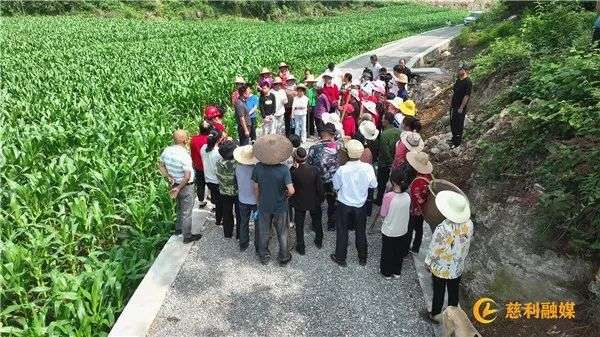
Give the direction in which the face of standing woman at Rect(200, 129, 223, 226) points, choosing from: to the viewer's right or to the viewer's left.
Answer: to the viewer's right

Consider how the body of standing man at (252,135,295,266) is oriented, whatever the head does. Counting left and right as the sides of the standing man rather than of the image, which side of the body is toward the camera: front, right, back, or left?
back

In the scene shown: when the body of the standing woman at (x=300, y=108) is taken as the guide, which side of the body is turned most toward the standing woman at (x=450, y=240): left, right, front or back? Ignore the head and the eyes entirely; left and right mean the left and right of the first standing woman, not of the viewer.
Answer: front

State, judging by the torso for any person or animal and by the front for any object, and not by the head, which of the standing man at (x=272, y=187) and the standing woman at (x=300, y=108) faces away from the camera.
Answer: the standing man

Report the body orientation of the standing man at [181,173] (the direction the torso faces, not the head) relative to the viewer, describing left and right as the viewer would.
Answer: facing away from the viewer and to the right of the viewer

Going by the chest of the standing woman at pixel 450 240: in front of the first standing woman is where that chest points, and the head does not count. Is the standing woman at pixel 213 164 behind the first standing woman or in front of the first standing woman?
in front

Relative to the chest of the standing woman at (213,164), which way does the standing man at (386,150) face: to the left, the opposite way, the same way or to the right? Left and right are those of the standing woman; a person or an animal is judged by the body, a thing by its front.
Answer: to the left

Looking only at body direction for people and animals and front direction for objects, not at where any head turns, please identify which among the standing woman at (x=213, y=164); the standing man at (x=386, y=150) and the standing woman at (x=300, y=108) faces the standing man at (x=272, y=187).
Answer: the standing woman at (x=300, y=108)

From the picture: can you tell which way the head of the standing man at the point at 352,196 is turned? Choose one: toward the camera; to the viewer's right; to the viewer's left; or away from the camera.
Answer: away from the camera

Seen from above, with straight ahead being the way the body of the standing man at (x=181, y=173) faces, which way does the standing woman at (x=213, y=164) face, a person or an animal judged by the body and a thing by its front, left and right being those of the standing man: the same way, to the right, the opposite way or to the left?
the same way

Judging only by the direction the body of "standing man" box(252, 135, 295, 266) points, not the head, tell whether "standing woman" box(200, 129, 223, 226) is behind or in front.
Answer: in front

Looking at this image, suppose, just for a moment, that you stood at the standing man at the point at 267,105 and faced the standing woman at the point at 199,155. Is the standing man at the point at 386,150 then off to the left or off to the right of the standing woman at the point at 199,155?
left

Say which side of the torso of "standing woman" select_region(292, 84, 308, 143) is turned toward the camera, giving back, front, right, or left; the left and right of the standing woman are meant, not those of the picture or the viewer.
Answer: front

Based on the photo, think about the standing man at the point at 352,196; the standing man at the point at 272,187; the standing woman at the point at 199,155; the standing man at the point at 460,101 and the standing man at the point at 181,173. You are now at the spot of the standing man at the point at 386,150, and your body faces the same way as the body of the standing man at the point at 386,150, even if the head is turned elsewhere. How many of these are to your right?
1

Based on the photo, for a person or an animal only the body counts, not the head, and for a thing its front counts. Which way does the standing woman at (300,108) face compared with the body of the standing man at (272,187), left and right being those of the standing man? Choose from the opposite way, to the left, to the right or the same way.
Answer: the opposite way

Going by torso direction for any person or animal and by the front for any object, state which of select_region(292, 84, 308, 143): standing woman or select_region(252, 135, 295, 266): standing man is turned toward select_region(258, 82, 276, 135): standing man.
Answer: select_region(252, 135, 295, 266): standing man
